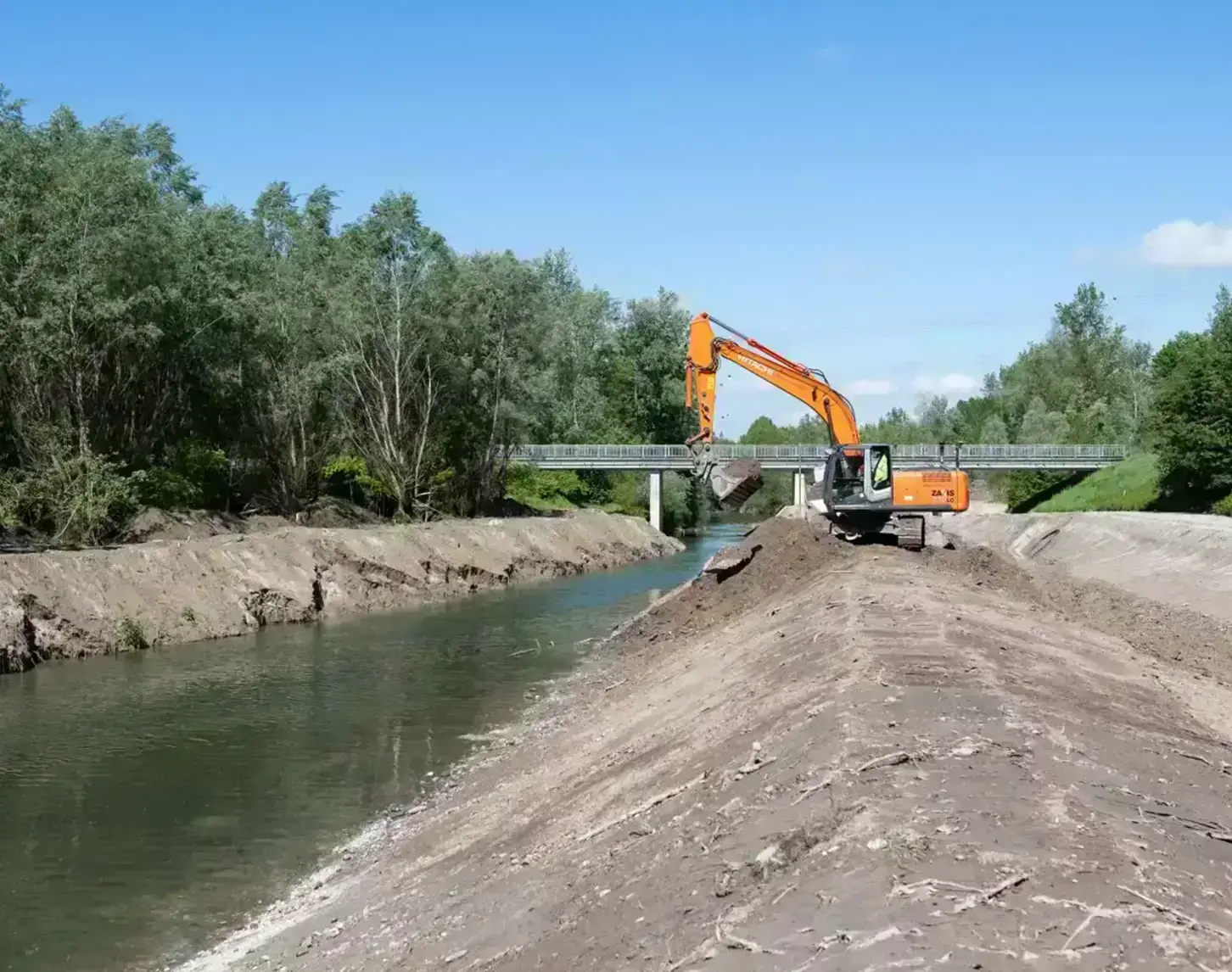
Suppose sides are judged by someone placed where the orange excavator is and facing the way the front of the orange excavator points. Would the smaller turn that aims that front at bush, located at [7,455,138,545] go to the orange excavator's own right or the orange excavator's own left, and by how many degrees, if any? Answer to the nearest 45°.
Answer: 0° — it already faces it

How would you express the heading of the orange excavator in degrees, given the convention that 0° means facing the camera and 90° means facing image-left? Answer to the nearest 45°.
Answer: approximately 90°

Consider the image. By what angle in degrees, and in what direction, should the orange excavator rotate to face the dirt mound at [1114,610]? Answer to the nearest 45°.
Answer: approximately 135° to its left

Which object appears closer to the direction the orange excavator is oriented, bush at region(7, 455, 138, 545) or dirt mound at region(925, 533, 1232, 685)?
the bush
